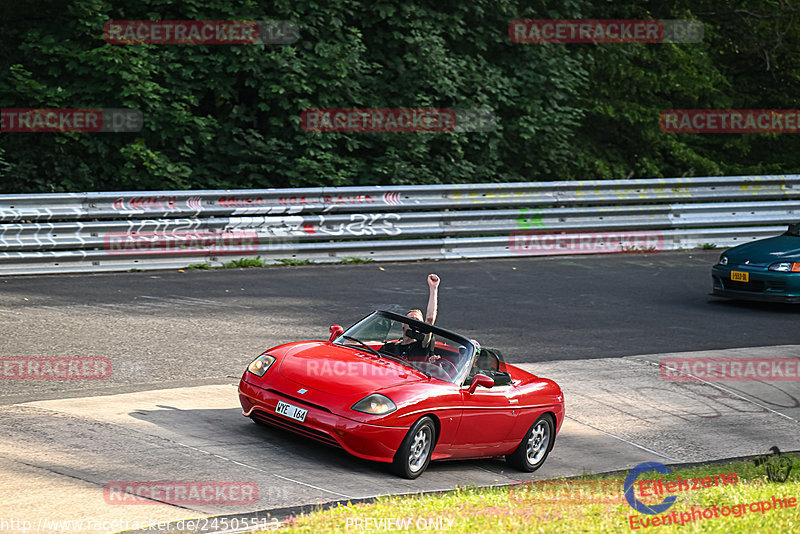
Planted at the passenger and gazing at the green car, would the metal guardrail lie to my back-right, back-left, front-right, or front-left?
front-left

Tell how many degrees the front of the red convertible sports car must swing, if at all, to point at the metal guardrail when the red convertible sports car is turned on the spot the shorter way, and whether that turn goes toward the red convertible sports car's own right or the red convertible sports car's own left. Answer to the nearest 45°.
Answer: approximately 135° to the red convertible sports car's own right

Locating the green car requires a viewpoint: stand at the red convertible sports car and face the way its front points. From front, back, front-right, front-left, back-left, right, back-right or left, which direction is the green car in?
back

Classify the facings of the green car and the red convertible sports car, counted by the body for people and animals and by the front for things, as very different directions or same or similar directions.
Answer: same or similar directions

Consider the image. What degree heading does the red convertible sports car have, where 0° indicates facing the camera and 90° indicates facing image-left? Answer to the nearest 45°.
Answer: approximately 45°

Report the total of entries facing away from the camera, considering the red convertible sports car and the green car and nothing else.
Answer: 0

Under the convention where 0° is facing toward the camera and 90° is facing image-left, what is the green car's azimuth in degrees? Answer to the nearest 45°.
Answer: approximately 45°

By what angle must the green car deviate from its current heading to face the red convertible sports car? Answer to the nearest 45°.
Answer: approximately 45° to its left
